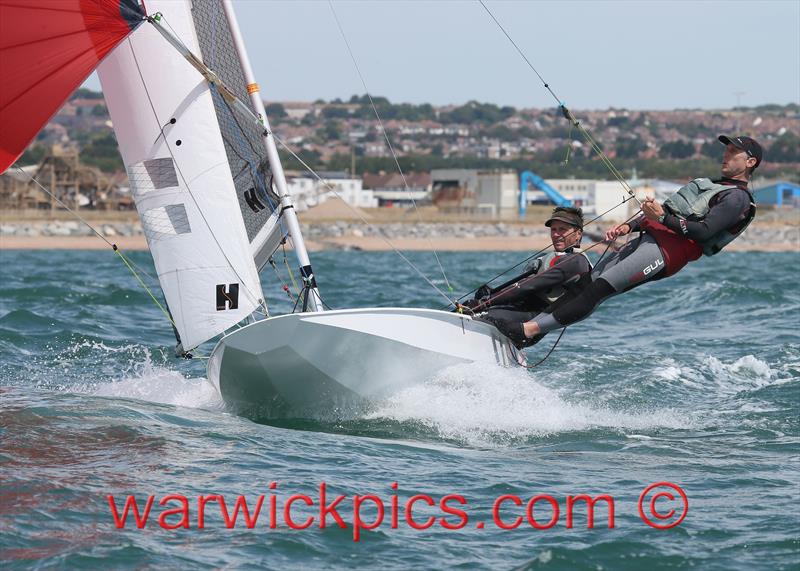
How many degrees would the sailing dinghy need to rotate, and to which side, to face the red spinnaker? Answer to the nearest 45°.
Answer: approximately 45° to its right

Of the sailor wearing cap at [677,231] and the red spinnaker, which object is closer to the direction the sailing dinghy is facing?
the red spinnaker

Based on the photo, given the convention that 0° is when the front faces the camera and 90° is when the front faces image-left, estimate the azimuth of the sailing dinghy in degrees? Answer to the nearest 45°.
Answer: approximately 45°

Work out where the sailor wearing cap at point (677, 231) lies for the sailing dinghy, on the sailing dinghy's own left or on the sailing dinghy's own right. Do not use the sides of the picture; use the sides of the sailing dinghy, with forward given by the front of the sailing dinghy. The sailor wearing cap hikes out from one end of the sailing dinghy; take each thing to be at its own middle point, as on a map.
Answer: on the sailing dinghy's own left
